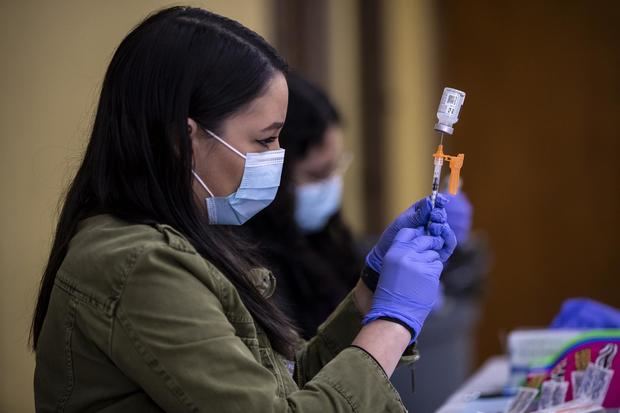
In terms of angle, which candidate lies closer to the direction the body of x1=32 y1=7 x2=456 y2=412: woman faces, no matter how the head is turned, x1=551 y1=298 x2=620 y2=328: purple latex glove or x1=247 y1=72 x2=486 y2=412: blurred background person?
the purple latex glove

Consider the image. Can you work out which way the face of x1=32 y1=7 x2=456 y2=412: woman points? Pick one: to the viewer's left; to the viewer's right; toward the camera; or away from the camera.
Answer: to the viewer's right

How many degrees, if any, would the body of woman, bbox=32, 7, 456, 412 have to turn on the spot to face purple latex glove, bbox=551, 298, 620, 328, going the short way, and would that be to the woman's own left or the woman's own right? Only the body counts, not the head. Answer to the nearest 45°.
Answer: approximately 45° to the woman's own left

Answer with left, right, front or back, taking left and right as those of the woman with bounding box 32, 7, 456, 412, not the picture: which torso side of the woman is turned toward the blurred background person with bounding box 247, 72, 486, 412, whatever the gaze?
left

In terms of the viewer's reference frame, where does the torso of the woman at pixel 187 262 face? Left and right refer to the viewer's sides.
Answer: facing to the right of the viewer
